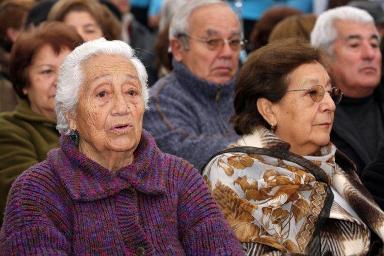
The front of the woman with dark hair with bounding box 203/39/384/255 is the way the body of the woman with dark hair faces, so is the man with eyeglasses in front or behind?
behind

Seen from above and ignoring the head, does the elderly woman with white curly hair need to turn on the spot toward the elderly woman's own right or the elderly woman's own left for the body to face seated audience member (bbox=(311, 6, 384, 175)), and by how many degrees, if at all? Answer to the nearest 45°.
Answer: approximately 90° to the elderly woman's own left

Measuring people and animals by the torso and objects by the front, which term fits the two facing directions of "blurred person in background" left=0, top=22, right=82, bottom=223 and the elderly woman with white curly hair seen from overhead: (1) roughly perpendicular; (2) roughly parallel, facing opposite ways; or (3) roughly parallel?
roughly parallel

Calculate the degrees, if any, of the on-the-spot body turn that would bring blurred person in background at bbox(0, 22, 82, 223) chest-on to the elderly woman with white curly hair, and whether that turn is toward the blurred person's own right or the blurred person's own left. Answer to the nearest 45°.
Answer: approximately 45° to the blurred person's own right

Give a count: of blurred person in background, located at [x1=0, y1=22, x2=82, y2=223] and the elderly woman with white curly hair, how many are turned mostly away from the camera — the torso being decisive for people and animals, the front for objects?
0

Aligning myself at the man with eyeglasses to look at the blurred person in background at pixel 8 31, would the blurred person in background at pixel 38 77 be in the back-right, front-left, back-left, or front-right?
front-left

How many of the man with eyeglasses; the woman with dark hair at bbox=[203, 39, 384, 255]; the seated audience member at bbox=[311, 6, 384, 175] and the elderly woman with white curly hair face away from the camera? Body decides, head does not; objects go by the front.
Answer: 0

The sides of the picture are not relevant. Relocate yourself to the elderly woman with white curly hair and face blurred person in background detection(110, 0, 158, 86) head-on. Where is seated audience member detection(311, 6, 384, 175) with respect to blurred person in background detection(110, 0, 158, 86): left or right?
right

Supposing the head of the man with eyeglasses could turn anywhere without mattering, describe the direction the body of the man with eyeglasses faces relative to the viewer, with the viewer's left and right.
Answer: facing the viewer and to the right of the viewer

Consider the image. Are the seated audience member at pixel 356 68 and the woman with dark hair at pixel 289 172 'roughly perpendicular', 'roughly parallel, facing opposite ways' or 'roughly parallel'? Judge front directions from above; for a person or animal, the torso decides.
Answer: roughly parallel
